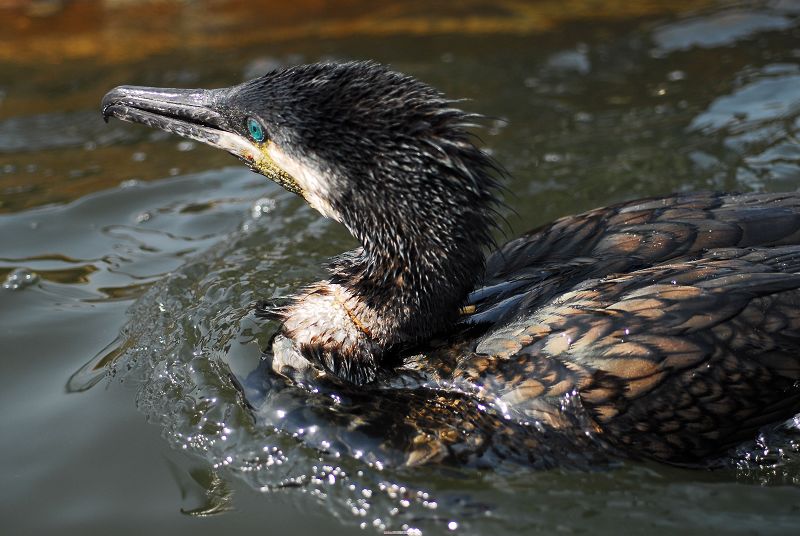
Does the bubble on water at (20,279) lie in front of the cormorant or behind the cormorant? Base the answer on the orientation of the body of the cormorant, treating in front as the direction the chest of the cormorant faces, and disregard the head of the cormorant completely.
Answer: in front

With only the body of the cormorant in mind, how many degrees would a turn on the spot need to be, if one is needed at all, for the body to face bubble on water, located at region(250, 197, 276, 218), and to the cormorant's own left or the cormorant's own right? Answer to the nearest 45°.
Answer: approximately 45° to the cormorant's own right

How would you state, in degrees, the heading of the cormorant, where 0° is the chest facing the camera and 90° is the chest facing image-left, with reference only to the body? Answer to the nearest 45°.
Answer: approximately 90°
